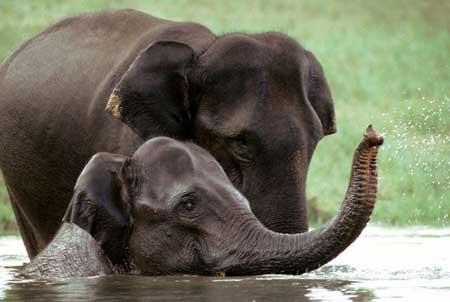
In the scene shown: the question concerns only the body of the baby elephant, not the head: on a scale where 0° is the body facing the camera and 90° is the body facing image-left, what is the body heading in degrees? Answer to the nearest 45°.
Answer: approximately 270°

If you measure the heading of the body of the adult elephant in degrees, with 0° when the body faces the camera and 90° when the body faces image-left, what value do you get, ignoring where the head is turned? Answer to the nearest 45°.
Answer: approximately 315°

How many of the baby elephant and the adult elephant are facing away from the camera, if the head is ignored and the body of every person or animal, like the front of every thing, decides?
0
